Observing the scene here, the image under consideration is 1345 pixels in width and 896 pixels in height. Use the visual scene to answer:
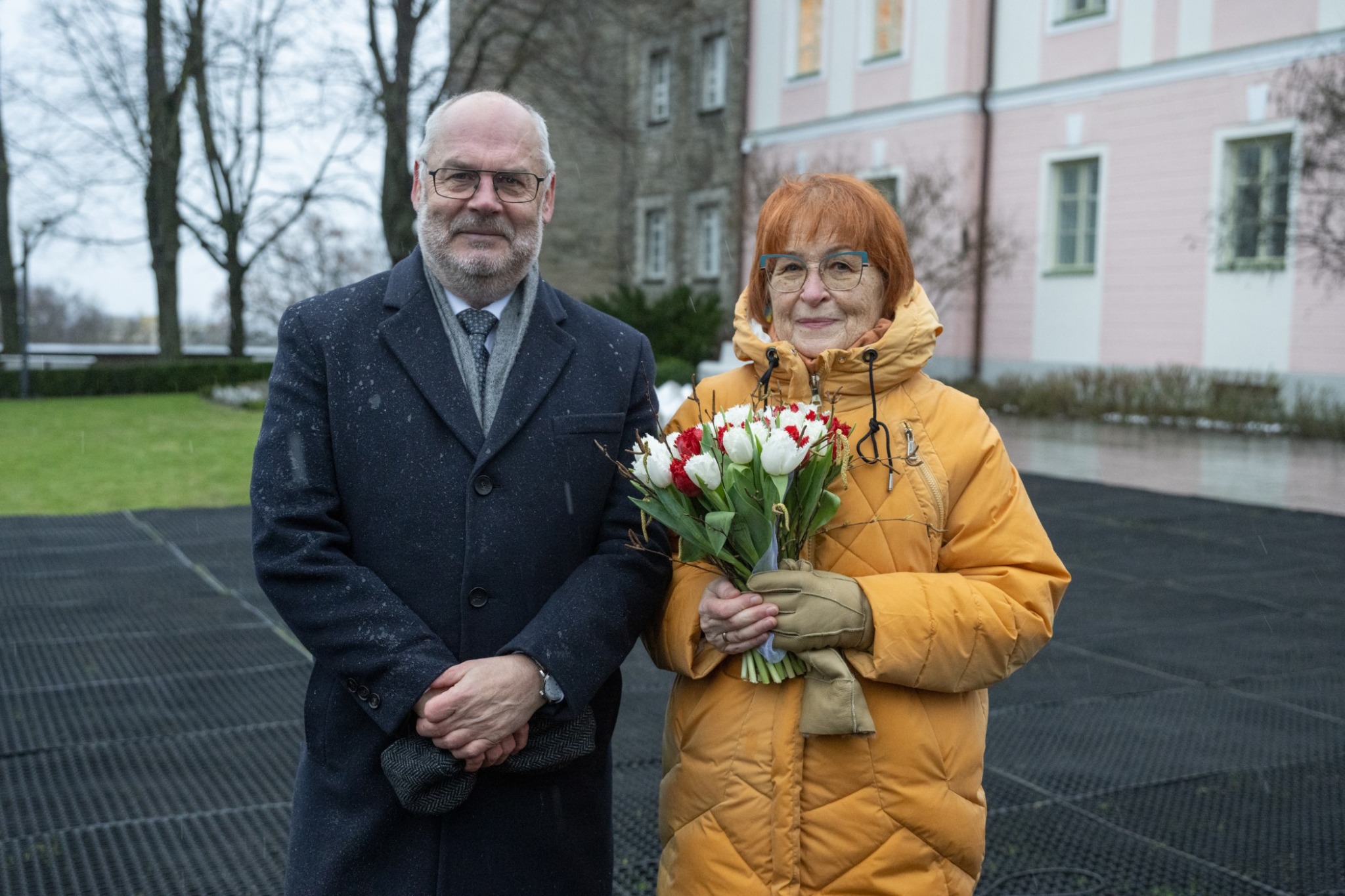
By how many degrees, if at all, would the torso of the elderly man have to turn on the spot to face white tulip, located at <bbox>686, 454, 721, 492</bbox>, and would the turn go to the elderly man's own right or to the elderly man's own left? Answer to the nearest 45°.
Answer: approximately 45° to the elderly man's own left

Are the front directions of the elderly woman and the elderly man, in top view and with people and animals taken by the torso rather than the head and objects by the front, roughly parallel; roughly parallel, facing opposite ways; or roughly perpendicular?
roughly parallel

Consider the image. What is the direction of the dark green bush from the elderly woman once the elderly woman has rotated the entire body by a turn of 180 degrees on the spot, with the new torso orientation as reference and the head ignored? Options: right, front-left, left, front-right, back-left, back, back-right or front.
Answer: front

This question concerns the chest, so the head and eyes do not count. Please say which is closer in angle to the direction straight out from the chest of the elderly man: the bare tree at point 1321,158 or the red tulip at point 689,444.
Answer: the red tulip

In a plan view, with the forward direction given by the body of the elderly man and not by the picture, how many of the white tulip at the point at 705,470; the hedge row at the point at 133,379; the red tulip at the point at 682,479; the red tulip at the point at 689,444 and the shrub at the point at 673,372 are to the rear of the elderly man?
2

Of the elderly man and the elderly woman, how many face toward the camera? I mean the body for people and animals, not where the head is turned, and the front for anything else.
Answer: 2

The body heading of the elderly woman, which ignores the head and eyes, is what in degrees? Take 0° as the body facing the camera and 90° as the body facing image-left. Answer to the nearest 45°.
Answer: approximately 0°

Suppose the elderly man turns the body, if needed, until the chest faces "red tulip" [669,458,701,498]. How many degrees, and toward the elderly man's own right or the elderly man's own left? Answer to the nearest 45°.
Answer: approximately 45° to the elderly man's own left

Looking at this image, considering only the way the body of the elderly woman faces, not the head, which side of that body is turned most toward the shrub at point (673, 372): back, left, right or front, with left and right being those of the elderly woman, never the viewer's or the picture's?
back

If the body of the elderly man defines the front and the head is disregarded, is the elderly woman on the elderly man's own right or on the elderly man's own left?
on the elderly man's own left

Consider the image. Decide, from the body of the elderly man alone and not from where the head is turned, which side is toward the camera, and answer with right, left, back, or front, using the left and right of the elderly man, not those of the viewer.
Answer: front

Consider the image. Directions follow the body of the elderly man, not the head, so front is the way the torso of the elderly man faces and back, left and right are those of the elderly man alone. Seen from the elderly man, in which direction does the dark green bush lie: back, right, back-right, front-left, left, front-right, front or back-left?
back

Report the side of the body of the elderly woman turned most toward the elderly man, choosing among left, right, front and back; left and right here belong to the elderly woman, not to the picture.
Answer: right

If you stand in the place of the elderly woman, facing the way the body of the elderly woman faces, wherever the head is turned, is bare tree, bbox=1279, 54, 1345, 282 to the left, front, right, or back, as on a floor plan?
back
